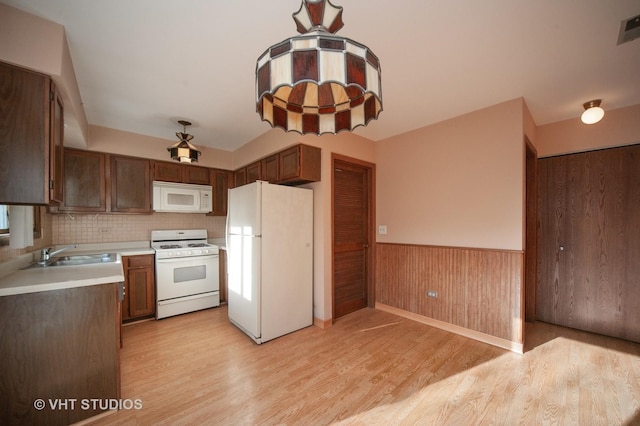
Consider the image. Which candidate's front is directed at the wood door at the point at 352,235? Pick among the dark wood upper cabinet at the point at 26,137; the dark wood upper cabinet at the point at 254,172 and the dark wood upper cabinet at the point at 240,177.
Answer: the dark wood upper cabinet at the point at 26,137

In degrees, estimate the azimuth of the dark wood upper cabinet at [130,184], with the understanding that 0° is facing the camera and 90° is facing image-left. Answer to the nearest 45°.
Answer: approximately 0°

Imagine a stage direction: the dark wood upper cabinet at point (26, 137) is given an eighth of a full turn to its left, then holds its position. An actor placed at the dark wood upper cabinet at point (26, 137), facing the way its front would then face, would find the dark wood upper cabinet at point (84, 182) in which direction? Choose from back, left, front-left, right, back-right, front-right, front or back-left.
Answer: front-left

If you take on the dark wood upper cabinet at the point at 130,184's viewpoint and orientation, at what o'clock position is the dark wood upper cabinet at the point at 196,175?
the dark wood upper cabinet at the point at 196,175 is roughly at 9 o'clock from the dark wood upper cabinet at the point at 130,184.

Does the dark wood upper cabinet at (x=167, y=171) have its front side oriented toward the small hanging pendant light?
yes

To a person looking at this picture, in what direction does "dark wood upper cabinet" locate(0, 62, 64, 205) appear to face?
facing to the right of the viewer

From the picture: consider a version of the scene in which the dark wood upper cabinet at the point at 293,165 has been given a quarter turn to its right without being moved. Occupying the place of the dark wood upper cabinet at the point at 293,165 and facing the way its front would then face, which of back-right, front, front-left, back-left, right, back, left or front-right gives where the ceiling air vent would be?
back

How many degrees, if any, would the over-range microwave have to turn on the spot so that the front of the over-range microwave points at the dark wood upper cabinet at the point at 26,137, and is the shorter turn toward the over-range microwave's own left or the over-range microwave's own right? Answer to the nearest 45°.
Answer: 0° — it already faces it

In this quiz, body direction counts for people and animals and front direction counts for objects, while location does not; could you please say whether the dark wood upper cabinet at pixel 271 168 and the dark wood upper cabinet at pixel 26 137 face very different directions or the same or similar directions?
very different directions

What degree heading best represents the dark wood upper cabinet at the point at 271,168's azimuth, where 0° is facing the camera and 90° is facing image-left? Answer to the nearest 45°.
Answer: approximately 45°

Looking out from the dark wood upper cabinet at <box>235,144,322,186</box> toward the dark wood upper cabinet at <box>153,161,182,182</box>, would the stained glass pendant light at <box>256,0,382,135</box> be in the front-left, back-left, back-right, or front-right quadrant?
back-left
